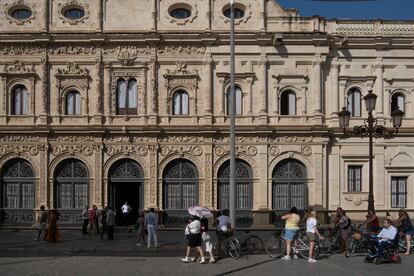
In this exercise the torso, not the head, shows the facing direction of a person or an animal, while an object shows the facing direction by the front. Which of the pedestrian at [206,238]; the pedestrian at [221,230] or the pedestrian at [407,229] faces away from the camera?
the pedestrian at [221,230]

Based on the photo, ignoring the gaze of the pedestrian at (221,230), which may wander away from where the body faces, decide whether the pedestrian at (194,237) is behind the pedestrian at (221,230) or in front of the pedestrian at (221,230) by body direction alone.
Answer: behind

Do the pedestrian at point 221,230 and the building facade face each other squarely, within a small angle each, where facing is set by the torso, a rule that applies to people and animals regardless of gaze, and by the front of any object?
yes

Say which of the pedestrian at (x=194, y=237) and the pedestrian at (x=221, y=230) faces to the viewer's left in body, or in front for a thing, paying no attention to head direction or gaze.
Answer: the pedestrian at (x=194, y=237)

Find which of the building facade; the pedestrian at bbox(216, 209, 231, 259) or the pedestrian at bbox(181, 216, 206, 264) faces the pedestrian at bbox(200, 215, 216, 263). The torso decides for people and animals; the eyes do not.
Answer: the building facade

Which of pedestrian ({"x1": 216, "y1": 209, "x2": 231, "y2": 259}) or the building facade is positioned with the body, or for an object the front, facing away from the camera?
the pedestrian

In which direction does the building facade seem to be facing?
toward the camera

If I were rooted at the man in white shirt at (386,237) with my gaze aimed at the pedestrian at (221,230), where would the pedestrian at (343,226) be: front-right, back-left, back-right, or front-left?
front-right

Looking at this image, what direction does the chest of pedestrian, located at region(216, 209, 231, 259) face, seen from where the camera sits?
away from the camera
